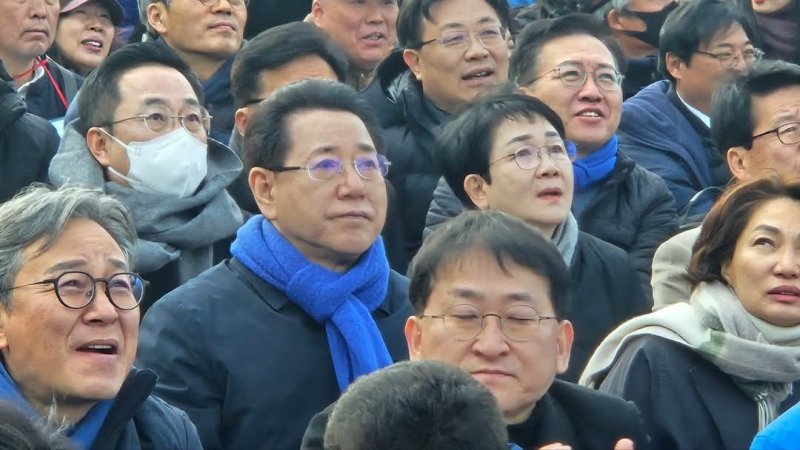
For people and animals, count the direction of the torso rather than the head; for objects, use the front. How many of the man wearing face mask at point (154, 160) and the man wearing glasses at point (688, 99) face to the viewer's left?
0

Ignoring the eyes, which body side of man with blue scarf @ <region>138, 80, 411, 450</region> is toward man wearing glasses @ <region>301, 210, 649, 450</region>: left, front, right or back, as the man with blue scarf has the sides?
front

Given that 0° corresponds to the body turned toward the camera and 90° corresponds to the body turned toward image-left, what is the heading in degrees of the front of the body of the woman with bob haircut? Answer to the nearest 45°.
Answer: approximately 315°

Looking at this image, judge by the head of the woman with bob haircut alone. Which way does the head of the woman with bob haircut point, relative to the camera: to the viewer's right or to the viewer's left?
to the viewer's right

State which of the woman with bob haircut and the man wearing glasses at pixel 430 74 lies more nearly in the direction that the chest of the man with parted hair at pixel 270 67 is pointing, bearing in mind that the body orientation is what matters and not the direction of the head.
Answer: the woman with bob haircut

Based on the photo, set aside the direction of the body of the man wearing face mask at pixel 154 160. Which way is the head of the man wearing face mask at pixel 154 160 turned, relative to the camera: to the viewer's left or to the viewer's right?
to the viewer's right

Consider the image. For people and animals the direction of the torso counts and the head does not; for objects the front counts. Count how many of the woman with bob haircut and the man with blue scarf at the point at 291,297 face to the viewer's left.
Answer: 0

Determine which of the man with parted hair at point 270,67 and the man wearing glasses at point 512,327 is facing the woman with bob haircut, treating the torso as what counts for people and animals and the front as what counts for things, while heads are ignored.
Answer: the man with parted hair

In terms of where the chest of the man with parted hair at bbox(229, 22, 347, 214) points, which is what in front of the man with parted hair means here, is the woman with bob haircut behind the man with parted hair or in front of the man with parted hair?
in front

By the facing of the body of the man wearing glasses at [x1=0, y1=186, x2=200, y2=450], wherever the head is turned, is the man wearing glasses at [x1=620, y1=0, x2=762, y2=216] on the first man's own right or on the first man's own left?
on the first man's own left
